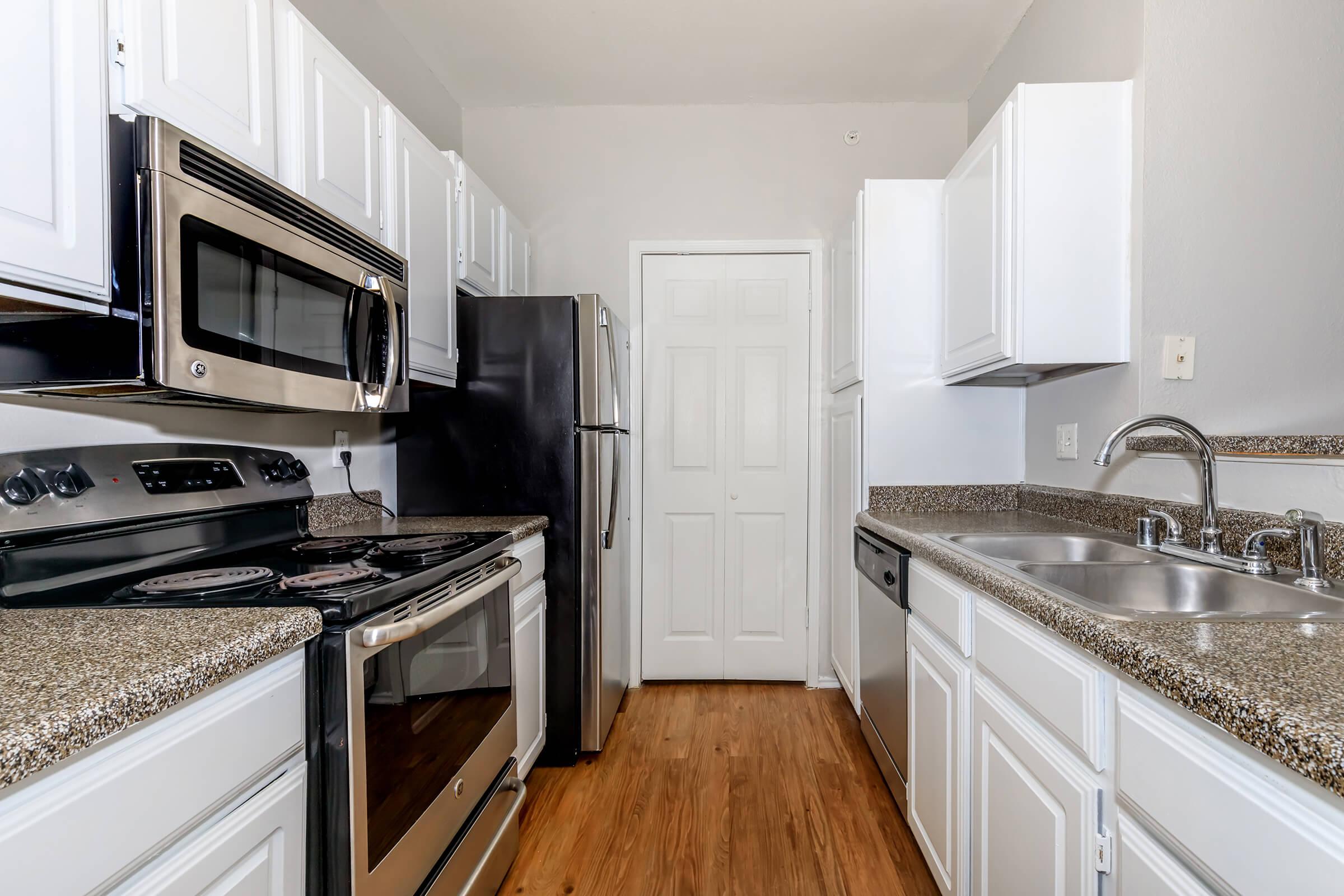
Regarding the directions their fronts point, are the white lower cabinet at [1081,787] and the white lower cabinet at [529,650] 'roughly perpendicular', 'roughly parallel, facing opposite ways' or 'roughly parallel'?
roughly parallel, facing opposite ways

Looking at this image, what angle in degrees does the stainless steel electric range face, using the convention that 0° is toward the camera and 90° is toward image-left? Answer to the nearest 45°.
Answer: approximately 315°

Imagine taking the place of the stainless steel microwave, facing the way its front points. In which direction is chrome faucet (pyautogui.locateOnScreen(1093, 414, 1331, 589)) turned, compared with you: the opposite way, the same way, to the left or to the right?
the opposite way

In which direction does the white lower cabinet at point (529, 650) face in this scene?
to the viewer's right

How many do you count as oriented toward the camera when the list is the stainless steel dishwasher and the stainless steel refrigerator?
0

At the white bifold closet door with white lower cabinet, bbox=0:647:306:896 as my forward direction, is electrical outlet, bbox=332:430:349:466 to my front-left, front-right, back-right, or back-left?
front-right

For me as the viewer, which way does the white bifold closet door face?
facing the viewer

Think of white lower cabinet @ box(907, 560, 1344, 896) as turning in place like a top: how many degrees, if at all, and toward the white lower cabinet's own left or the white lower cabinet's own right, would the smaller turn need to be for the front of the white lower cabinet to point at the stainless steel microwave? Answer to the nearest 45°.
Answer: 0° — it already faces it

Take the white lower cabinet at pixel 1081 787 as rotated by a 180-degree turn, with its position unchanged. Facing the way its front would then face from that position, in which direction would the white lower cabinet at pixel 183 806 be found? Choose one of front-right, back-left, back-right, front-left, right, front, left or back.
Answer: back

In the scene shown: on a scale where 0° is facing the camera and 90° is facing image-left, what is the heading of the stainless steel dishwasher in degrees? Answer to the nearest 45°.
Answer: approximately 90°

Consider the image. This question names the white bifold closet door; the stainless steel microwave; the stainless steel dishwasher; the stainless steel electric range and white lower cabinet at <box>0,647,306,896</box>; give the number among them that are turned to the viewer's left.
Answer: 1

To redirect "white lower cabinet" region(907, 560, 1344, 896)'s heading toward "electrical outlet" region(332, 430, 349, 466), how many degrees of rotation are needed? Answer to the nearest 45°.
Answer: approximately 45° to its right

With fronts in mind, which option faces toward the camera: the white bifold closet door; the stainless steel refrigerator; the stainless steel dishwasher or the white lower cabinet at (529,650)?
the white bifold closet door

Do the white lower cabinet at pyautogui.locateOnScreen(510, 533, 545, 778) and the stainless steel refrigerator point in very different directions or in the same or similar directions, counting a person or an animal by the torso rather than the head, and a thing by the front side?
same or similar directions
